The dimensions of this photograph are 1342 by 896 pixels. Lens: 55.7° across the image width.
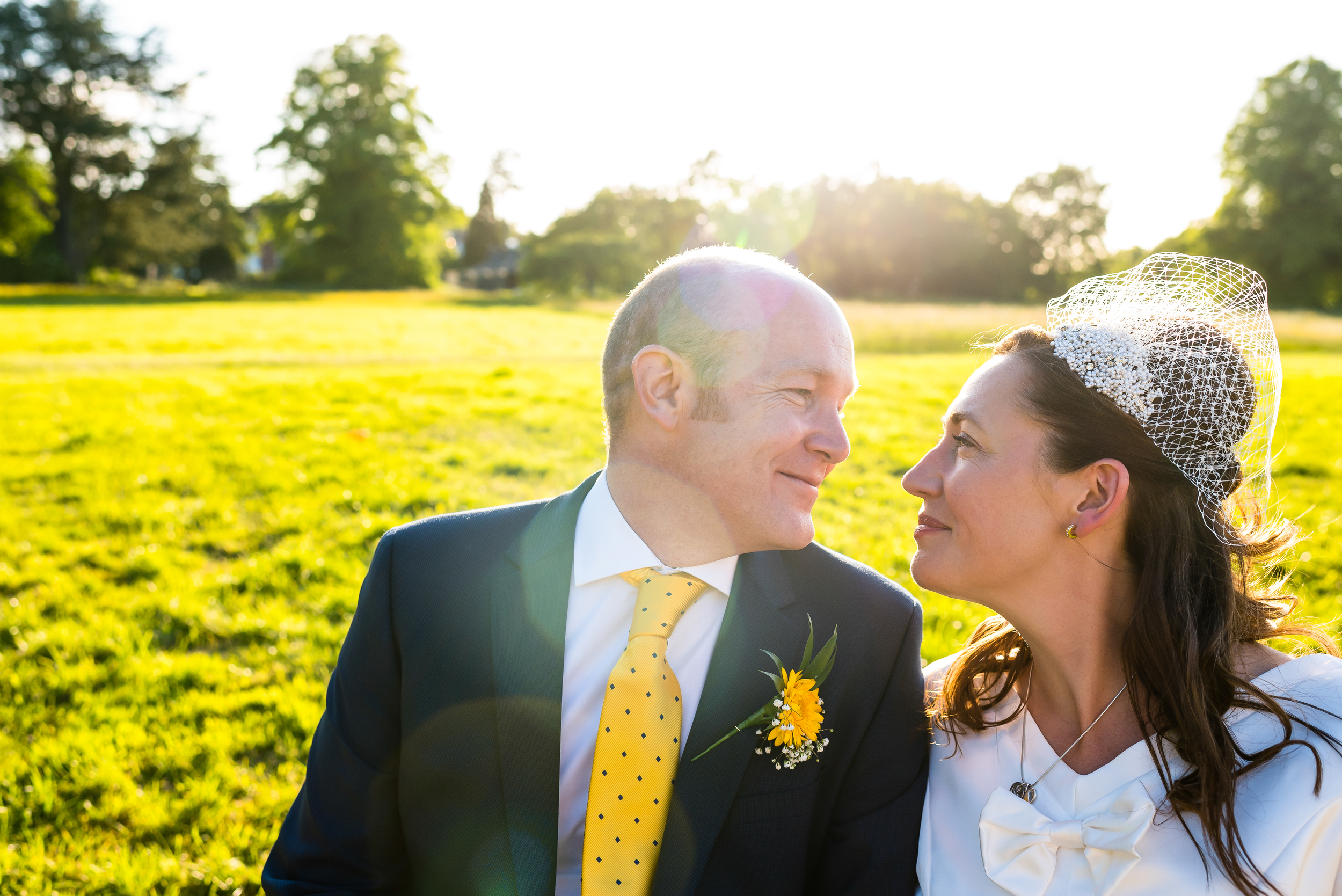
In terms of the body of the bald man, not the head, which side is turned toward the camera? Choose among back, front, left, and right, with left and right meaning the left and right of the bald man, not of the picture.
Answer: front

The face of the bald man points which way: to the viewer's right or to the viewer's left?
to the viewer's right

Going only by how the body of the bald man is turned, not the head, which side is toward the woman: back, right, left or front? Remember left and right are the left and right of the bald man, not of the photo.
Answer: left

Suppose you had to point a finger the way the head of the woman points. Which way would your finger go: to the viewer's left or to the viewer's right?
to the viewer's left
